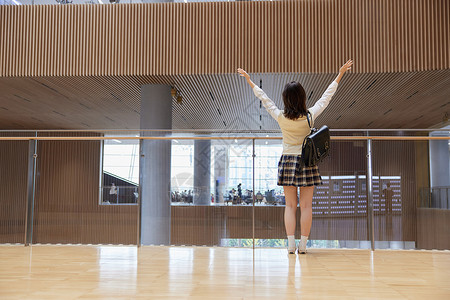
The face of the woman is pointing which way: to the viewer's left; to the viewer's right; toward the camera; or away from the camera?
away from the camera

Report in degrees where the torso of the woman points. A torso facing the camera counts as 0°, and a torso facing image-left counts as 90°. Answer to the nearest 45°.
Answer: approximately 180°

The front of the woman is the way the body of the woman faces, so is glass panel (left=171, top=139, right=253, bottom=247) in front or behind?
in front

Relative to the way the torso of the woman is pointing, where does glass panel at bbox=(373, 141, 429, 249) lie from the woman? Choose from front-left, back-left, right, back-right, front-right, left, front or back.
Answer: front-right

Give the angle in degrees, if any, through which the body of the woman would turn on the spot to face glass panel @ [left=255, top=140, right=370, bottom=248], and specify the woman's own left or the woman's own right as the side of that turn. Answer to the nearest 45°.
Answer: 0° — they already face it

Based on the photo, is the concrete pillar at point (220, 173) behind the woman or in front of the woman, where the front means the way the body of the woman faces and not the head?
in front

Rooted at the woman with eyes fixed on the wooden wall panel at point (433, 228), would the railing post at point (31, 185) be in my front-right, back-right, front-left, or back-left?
back-left

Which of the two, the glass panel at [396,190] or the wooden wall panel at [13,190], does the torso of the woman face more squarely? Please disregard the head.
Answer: the glass panel
